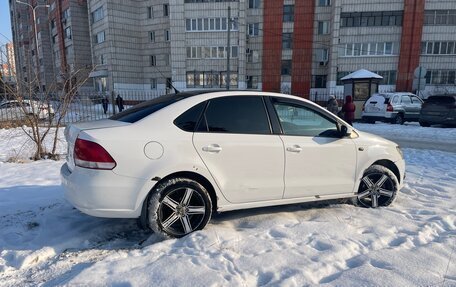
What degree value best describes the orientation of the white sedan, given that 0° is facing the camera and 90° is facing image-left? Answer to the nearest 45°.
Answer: approximately 225°

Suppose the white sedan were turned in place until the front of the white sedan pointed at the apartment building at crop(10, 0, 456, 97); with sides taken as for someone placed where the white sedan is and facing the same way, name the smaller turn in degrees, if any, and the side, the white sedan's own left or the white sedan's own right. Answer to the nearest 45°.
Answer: approximately 45° to the white sedan's own left

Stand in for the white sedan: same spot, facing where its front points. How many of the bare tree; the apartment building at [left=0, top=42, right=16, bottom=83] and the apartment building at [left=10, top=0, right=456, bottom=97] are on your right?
0

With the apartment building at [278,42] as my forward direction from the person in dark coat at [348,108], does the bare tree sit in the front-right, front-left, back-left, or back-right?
back-left

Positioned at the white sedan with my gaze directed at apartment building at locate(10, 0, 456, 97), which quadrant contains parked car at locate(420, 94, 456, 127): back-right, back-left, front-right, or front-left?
front-right

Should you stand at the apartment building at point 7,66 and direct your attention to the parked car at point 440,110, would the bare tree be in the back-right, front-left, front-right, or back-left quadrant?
front-right

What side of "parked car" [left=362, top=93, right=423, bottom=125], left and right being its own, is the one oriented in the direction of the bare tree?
back

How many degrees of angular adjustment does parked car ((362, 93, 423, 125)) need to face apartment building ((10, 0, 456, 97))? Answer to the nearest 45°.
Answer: approximately 90° to its left

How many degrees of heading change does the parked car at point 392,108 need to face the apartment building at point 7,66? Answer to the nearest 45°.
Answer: approximately 90° to its left

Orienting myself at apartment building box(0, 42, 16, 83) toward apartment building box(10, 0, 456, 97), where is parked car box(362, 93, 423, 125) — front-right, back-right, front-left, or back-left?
front-right

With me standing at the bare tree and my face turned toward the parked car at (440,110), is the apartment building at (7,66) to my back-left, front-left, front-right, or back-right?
back-left

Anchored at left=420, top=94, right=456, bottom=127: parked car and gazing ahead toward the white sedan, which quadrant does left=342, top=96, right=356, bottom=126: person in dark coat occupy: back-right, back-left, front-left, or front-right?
front-right
